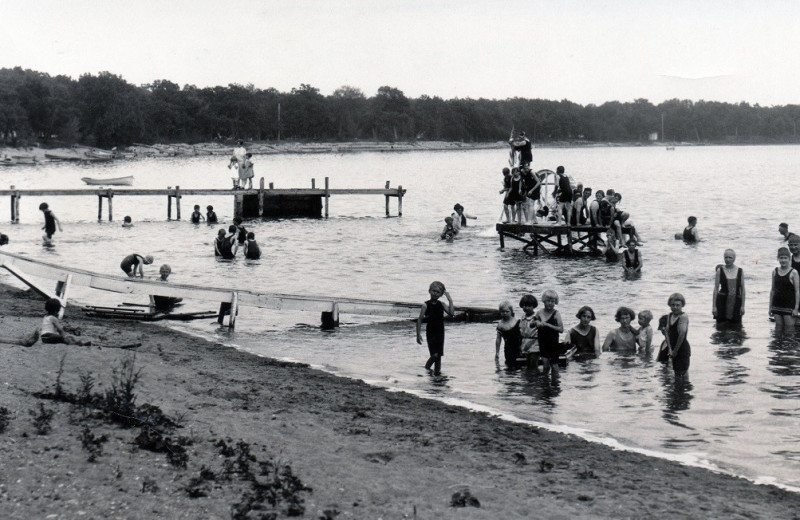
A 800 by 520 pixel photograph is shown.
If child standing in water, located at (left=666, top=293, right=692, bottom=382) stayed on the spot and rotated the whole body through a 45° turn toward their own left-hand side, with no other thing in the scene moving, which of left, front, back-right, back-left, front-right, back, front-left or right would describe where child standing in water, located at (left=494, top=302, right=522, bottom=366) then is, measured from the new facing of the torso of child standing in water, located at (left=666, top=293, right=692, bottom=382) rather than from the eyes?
right

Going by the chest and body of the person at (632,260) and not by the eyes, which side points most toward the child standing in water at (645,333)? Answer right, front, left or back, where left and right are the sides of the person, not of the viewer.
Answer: front

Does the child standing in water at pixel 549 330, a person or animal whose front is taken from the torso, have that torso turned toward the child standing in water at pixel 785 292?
no

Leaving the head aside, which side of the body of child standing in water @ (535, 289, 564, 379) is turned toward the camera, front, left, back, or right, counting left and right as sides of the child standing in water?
front

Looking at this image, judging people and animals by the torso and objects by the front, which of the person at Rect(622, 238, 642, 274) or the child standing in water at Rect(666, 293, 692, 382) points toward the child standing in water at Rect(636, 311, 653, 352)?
the person

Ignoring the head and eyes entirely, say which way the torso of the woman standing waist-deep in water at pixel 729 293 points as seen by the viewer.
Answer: toward the camera

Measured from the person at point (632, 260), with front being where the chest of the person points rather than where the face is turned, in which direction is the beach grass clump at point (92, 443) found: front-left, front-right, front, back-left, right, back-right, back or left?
front

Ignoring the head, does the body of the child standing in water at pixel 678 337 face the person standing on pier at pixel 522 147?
no

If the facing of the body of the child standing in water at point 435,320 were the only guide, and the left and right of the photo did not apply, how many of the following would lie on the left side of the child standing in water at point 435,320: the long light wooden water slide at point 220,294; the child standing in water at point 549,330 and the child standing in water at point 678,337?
2

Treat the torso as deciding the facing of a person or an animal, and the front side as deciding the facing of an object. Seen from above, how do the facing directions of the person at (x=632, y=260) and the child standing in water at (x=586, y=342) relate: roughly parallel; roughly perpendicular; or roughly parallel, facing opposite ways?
roughly parallel

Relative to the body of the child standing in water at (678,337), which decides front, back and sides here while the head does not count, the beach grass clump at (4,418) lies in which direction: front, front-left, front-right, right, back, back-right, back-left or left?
front

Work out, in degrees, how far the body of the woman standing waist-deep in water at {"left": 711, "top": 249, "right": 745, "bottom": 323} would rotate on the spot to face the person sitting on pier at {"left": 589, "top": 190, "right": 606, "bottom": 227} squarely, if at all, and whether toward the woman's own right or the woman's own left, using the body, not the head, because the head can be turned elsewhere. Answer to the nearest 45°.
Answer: approximately 180°

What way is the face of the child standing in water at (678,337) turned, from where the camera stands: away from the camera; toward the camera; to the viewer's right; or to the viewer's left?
toward the camera
